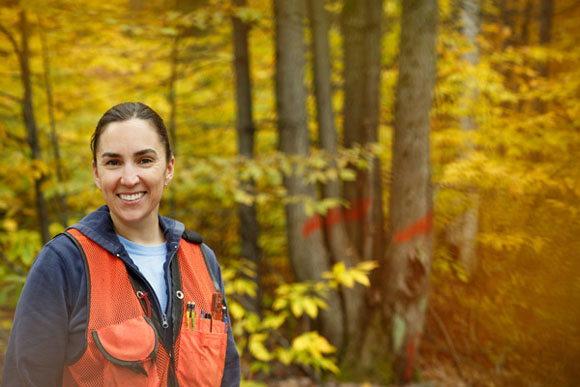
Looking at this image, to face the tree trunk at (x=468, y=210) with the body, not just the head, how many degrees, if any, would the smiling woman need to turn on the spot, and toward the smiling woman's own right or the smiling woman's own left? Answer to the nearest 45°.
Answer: approximately 90° to the smiling woman's own left

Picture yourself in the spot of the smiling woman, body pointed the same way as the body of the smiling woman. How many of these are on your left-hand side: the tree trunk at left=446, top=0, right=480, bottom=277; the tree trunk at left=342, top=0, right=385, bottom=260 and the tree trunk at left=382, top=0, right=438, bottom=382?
3

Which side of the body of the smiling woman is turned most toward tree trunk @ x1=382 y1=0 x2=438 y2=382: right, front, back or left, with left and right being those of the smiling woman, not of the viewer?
left

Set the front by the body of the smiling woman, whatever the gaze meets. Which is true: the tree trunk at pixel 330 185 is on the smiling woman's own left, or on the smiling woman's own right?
on the smiling woman's own left

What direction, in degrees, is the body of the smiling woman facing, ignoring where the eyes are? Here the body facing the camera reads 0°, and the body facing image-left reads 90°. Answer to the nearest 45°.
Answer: approximately 315°

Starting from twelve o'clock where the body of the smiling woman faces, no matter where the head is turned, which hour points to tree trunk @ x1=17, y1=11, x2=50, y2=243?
The tree trunk is roughly at 7 o'clock from the smiling woman.

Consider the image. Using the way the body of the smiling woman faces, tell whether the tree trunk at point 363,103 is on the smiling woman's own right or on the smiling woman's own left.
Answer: on the smiling woman's own left
